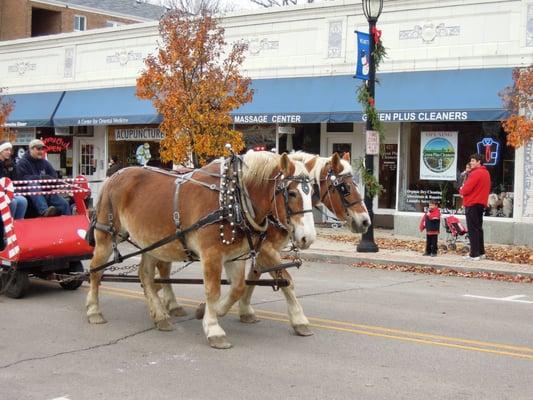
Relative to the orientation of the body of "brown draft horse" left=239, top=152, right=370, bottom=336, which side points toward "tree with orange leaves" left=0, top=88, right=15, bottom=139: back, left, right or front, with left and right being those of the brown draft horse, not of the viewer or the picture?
back

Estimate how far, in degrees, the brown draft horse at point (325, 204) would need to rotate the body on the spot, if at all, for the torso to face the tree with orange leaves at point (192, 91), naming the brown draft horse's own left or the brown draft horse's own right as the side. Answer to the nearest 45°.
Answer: approximately 135° to the brown draft horse's own left

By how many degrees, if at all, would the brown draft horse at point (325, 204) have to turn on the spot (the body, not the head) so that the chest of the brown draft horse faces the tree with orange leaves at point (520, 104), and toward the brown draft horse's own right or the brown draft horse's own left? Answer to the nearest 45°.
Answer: approximately 90° to the brown draft horse's own left

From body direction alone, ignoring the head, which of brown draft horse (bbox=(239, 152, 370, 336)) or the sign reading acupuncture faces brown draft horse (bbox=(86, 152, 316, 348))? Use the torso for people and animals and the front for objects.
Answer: the sign reading acupuncture

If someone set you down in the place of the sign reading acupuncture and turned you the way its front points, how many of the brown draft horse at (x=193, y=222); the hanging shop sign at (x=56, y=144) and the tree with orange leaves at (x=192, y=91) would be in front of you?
2

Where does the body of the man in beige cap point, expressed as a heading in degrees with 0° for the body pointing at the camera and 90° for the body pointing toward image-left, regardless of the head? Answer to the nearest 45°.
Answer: approximately 315°

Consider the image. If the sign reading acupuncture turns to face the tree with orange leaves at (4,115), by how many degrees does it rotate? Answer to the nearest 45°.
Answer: approximately 90° to its right

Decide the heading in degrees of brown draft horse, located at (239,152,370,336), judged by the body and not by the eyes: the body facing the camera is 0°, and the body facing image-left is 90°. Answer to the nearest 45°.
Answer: approximately 315°

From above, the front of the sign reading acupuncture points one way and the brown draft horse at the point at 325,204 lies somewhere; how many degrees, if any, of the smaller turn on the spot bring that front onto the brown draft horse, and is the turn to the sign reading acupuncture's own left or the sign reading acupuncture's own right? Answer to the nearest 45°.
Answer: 0° — it already faces it

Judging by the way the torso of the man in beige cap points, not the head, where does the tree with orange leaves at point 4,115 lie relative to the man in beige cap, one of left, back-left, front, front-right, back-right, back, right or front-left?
back-left

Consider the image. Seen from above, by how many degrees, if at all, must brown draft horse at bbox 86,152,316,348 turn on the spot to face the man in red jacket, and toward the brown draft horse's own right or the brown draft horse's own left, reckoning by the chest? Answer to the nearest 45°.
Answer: approximately 90° to the brown draft horse's own left
